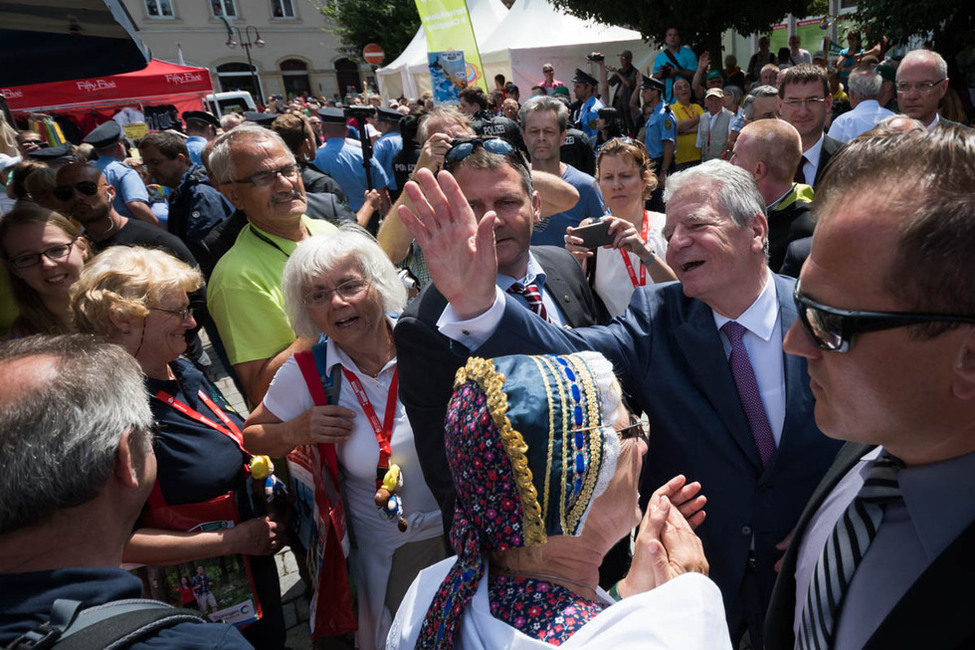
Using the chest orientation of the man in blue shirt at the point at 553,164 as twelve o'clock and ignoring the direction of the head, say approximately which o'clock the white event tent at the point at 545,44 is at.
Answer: The white event tent is roughly at 6 o'clock from the man in blue shirt.

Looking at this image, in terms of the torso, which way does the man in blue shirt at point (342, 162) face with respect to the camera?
away from the camera

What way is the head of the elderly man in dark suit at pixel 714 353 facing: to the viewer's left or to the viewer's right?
to the viewer's left

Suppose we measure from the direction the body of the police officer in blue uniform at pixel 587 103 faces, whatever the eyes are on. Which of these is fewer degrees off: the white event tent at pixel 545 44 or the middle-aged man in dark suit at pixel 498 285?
the middle-aged man in dark suit

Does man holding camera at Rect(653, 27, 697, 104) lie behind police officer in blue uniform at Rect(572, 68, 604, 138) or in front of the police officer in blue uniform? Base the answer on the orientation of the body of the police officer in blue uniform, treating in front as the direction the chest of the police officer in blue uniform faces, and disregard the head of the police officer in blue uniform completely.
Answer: behind

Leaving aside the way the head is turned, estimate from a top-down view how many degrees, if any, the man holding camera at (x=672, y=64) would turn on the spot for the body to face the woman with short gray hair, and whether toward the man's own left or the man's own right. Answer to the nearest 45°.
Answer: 0° — they already face them

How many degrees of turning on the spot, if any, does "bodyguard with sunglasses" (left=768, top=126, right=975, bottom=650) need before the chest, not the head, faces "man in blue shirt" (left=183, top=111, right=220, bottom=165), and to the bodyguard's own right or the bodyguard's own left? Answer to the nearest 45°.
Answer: approximately 90° to the bodyguard's own right

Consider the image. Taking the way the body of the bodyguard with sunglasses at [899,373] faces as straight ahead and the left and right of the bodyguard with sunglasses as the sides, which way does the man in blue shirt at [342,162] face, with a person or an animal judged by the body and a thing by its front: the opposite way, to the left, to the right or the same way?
to the right

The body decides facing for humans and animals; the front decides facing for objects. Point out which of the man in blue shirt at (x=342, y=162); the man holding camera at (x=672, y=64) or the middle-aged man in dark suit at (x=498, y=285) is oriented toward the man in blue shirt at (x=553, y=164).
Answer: the man holding camera

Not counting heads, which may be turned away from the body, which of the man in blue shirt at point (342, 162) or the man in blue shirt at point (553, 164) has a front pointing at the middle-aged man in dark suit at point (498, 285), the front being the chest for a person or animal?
the man in blue shirt at point (553, 164)

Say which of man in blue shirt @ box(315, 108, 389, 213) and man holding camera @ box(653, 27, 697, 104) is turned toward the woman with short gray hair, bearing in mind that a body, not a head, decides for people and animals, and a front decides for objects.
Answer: the man holding camera

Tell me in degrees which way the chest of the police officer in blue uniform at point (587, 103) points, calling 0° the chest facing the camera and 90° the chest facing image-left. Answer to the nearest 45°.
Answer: approximately 45°
